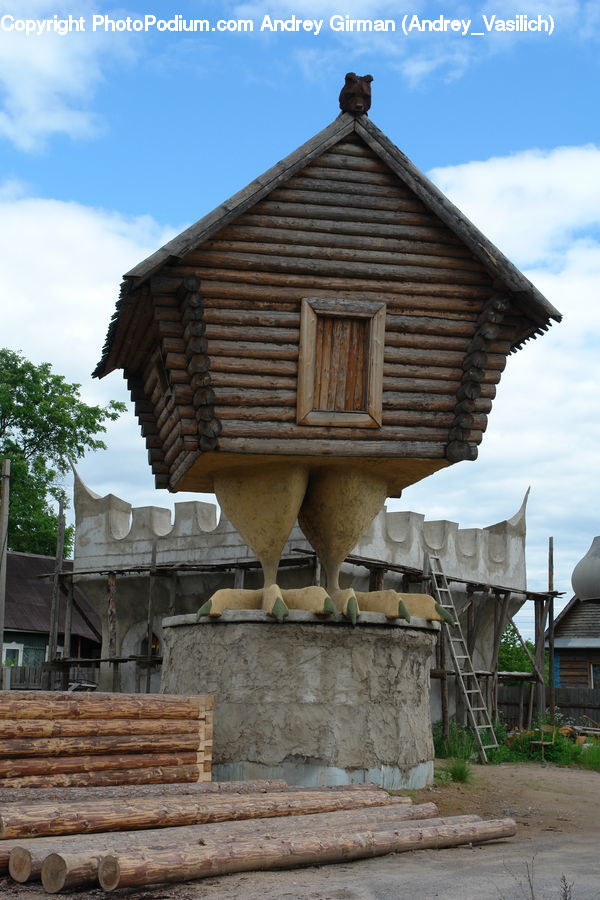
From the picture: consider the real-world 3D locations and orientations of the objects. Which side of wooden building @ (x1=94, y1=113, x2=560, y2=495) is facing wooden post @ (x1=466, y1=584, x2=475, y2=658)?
back

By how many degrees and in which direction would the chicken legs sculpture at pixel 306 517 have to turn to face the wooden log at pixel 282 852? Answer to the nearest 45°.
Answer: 0° — it already faces it

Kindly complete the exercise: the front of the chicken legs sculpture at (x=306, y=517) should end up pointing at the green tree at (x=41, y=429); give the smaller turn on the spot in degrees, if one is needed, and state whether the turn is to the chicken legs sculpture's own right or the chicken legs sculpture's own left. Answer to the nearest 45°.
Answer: approximately 180°

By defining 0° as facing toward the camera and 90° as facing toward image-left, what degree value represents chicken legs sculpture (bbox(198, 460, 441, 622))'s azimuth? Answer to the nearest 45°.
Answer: approximately 0°

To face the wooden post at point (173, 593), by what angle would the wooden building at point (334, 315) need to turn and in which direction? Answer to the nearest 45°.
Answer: approximately 180°

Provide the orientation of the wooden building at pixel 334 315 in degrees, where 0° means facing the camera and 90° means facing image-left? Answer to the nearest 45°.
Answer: approximately 0°

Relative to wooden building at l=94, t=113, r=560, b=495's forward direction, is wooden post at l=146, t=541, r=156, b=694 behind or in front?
behind

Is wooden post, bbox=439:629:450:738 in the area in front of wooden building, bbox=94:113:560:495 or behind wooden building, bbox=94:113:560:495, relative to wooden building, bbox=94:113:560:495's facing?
behind

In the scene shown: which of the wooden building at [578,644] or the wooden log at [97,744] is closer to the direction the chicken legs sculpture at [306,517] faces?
the wooden log
